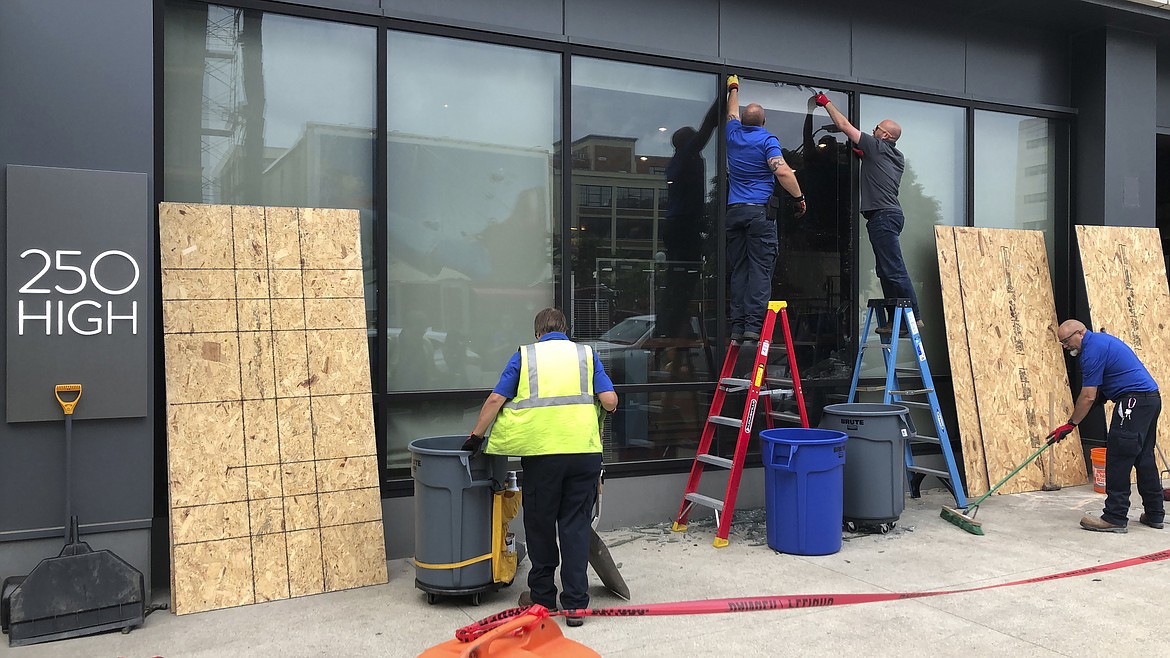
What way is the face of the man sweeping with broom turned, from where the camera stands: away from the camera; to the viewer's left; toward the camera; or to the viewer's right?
to the viewer's left

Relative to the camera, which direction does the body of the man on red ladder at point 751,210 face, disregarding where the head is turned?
away from the camera

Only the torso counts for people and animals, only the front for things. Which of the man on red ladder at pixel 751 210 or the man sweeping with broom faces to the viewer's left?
the man sweeping with broom

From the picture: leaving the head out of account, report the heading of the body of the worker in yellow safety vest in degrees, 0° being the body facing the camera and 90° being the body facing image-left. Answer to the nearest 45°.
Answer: approximately 180°

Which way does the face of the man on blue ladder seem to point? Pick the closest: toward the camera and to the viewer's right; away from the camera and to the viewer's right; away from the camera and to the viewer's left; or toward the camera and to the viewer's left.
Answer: away from the camera and to the viewer's left

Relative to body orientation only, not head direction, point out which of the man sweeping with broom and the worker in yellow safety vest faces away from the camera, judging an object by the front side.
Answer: the worker in yellow safety vest

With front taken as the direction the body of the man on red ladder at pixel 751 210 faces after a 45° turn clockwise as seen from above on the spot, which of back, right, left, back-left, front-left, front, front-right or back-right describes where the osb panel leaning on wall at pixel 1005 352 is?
front

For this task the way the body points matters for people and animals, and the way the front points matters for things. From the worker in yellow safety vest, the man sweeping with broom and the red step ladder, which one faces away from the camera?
the worker in yellow safety vest

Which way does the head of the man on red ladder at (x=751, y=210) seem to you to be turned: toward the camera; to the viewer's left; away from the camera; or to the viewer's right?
away from the camera

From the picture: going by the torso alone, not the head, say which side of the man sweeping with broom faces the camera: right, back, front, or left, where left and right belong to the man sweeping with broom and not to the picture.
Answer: left

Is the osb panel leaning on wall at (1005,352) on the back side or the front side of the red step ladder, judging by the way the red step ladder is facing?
on the back side
